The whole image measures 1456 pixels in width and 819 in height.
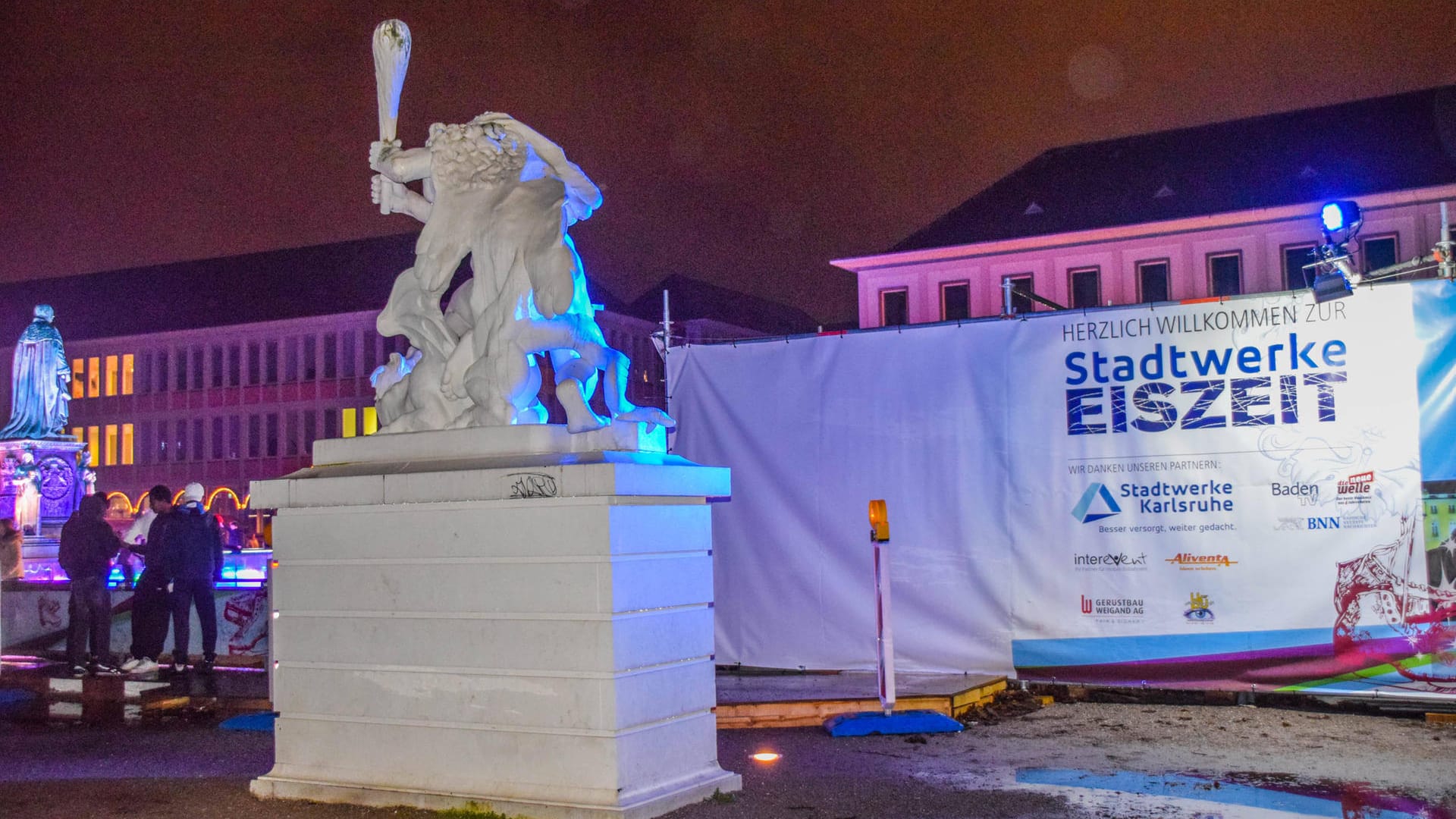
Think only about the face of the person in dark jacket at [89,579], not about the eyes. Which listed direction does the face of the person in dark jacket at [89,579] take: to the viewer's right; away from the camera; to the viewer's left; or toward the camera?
away from the camera

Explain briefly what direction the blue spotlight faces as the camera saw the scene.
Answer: facing the viewer and to the left of the viewer

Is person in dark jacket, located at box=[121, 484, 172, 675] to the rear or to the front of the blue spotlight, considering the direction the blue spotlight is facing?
to the front

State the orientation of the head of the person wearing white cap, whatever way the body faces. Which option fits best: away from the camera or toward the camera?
away from the camera

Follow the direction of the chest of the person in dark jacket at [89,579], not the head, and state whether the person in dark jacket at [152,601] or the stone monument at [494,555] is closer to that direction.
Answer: the person in dark jacket

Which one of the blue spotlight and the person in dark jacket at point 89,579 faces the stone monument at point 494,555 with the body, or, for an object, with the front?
the blue spotlight

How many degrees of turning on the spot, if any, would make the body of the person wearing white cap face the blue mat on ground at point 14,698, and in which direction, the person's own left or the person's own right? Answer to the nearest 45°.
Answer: approximately 90° to the person's own left

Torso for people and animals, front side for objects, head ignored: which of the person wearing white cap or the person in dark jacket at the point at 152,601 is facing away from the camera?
the person wearing white cap

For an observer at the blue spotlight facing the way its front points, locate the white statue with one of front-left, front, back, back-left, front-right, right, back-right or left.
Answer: front

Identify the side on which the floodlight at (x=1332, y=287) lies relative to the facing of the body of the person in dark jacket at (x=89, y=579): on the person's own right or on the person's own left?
on the person's own right

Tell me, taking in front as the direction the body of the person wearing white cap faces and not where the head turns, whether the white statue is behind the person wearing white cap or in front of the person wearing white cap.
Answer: behind

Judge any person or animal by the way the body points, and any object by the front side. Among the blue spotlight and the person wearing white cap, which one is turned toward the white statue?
the blue spotlight

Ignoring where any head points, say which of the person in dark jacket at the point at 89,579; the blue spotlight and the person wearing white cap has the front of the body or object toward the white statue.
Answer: the blue spotlight
